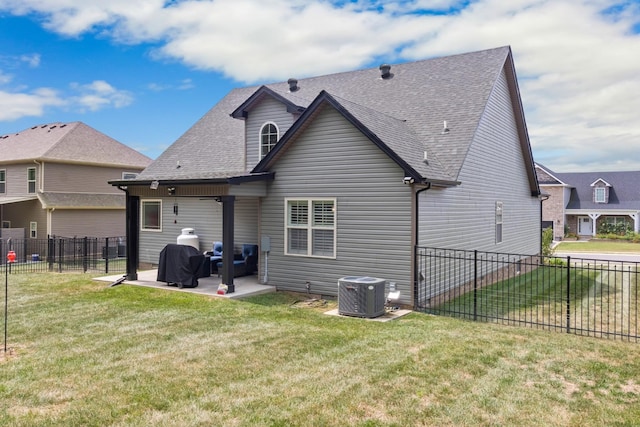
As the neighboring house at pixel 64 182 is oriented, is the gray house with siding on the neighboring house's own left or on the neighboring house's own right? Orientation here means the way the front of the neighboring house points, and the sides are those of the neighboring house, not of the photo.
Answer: on the neighboring house's own right

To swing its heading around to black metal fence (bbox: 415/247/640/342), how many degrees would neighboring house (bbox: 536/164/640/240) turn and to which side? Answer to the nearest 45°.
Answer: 0° — it already faces it

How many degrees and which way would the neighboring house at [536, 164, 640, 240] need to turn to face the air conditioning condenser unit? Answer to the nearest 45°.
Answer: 0° — it already faces it

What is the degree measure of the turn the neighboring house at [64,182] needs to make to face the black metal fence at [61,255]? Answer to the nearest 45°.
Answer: approximately 135° to its right

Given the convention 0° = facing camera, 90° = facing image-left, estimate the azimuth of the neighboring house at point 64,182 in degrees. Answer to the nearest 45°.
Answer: approximately 225°

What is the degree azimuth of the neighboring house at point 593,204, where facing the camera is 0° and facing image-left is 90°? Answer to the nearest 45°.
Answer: approximately 0°

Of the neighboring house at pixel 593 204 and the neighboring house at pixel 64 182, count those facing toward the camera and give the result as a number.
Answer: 1

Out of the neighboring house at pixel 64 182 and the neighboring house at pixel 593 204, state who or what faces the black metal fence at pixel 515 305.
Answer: the neighboring house at pixel 593 204

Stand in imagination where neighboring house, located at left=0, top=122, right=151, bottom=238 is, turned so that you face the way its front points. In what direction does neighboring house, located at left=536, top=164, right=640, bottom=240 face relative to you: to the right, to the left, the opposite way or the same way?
the opposite way

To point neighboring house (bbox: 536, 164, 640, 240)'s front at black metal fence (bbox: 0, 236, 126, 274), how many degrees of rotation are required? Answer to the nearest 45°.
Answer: approximately 45° to its right

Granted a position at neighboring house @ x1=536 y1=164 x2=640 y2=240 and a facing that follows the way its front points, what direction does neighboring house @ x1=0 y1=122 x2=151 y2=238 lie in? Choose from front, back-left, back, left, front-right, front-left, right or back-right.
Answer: front-right
